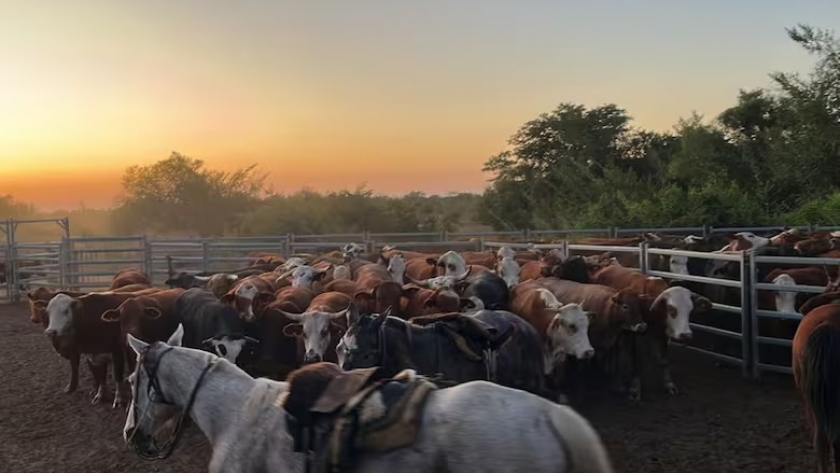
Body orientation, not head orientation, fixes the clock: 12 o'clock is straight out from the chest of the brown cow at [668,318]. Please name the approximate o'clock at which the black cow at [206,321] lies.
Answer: The black cow is roughly at 4 o'clock from the brown cow.

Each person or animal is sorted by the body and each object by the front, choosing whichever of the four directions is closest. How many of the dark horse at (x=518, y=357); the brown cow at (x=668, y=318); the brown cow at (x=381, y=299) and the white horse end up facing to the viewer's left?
2

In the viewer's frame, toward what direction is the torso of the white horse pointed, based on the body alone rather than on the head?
to the viewer's left

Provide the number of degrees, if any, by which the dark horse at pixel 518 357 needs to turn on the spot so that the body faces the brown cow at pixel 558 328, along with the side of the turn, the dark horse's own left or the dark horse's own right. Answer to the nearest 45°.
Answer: approximately 135° to the dark horse's own right

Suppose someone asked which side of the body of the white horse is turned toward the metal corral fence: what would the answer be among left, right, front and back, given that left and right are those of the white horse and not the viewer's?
right

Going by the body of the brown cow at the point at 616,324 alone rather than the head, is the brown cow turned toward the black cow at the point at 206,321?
no

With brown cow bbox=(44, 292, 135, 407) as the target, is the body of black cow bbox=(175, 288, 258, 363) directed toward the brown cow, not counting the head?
no

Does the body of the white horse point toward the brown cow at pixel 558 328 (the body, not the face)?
no
